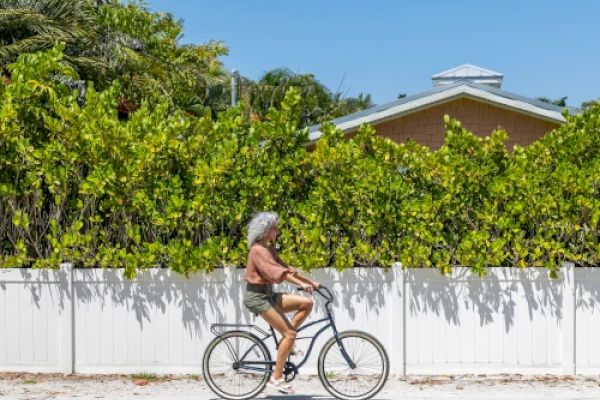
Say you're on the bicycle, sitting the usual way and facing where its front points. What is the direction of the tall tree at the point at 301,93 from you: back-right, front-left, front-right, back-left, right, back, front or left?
left

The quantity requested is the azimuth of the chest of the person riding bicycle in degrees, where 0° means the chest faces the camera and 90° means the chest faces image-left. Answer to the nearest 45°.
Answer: approximately 270°

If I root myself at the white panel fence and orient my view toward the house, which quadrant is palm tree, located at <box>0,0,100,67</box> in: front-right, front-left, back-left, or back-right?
front-left

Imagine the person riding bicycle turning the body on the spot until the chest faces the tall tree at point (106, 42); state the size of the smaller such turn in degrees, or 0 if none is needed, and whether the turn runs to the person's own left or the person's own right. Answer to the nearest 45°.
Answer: approximately 90° to the person's own left

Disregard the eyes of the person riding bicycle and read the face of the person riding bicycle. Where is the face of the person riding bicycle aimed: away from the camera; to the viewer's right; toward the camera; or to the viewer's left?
to the viewer's right

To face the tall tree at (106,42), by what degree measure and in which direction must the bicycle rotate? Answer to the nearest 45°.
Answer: approximately 90° to its left

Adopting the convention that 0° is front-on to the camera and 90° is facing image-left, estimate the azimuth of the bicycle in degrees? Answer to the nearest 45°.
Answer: approximately 270°

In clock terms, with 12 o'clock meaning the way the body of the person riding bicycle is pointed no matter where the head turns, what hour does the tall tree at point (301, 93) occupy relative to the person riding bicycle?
The tall tree is roughly at 9 o'clock from the person riding bicycle.

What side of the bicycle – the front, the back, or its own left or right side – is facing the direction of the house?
left
